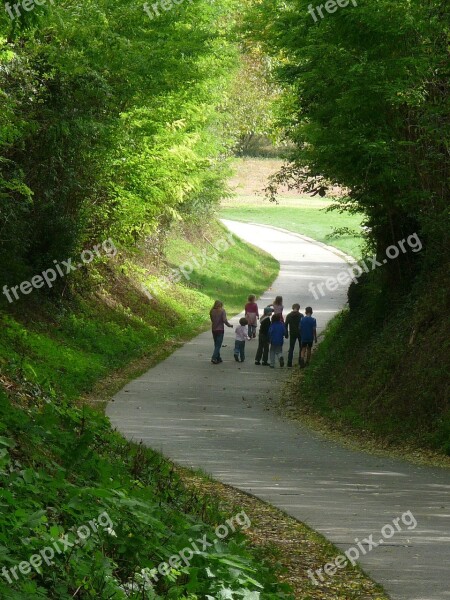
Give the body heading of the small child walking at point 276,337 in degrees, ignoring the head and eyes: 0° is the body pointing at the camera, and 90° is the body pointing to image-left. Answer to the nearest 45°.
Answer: approximately 180°

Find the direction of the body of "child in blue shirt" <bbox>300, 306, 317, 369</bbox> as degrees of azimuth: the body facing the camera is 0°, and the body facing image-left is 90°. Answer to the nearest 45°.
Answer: approximately 180°

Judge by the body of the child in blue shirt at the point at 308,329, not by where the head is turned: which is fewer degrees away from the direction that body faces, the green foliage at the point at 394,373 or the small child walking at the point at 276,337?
the small child walking

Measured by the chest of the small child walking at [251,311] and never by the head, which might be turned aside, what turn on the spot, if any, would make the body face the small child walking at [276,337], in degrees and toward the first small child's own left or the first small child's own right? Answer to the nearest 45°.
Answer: approximately 180°

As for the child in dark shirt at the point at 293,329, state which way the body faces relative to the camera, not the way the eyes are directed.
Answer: away from the camera

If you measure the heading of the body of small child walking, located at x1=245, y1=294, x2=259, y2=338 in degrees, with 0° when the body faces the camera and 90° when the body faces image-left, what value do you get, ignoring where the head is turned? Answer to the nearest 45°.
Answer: approximately 180°

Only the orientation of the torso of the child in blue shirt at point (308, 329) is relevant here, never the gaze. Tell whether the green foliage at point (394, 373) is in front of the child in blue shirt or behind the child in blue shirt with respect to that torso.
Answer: behind

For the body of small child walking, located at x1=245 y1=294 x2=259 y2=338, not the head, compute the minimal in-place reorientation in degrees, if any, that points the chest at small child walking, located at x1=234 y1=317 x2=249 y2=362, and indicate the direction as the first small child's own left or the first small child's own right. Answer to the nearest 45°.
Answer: approximately 180°
